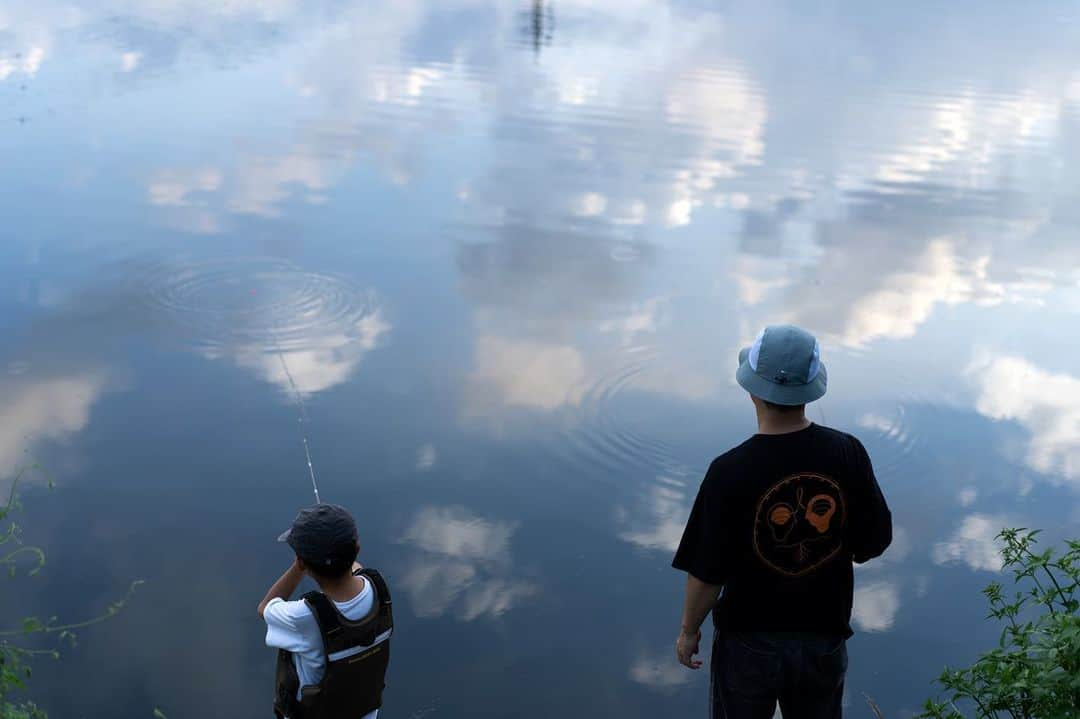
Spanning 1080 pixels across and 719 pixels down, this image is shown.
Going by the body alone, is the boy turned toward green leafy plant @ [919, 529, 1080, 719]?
no

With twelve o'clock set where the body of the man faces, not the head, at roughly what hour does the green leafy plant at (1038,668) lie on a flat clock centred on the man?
The green leafy plant is roughly at 3 o'clock from the man.

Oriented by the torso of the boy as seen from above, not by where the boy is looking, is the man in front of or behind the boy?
behind

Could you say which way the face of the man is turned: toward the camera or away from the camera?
away from the camera

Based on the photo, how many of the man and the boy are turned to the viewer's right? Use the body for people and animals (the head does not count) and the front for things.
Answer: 0

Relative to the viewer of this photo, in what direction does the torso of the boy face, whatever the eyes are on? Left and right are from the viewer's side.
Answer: facing away from the viewer and to the left of the viewer

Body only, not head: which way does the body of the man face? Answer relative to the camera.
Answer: away from the camera

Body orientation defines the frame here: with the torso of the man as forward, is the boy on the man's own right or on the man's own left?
on the man's own left

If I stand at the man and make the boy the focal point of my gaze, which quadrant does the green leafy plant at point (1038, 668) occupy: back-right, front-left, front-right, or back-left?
back-left
